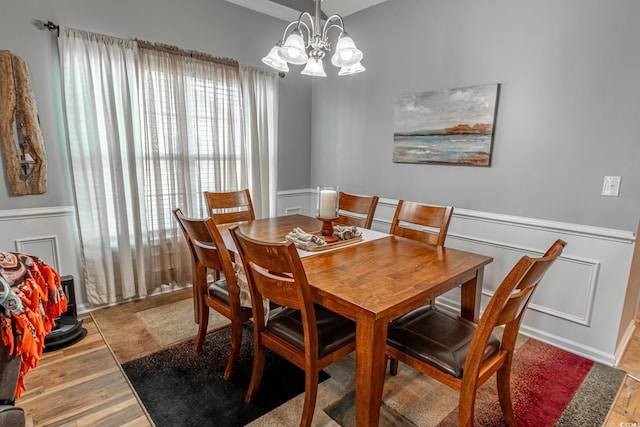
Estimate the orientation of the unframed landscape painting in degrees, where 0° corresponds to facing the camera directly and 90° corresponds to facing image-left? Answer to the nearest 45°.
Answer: approximately 45°

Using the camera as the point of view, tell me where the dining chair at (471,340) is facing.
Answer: facing away from the viewer and to the left of the viewer

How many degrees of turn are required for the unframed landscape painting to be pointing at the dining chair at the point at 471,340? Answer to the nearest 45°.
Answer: approximately 45° to its left

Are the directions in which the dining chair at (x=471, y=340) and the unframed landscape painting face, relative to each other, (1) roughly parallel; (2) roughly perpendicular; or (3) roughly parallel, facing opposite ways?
roughly perpendicular

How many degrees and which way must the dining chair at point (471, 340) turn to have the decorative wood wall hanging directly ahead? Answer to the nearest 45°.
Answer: approximately 45° to its left

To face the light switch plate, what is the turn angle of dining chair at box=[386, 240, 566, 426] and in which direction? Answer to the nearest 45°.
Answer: approximately 90° to its right

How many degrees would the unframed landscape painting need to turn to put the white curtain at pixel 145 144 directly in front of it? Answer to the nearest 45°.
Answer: approximately 45° to its right

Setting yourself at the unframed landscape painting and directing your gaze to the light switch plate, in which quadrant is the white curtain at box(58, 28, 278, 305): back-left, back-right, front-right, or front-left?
back-right

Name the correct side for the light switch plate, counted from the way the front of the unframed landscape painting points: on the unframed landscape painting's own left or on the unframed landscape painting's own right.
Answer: on the unframed landscape painting's own left
